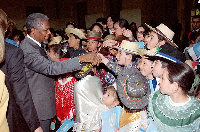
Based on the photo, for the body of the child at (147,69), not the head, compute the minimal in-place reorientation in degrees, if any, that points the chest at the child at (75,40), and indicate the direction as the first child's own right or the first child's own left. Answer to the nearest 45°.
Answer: approximately 90° to the first child's own right

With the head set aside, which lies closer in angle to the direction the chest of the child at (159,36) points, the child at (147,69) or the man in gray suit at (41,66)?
the man in gray suit

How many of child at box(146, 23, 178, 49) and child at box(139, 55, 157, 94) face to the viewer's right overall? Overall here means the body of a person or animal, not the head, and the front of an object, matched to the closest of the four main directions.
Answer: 0

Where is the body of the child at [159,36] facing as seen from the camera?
to the viewer's left

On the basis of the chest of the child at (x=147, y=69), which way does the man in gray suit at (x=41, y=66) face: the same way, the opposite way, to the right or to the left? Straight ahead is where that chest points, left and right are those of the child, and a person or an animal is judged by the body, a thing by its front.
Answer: the opposite way

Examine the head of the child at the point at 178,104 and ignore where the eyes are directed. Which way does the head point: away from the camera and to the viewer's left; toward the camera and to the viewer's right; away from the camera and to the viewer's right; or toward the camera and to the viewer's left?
away from the camera and to the viewer's left

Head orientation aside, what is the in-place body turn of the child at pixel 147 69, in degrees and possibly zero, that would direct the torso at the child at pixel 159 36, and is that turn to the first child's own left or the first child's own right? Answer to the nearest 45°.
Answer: approximately 135° to the first child's own right

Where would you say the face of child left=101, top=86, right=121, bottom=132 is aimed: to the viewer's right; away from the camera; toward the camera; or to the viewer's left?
to the viewer's left

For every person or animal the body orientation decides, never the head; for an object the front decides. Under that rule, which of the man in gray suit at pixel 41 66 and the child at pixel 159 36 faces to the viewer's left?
the child

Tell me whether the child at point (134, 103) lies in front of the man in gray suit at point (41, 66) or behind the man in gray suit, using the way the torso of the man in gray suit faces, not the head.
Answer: in front

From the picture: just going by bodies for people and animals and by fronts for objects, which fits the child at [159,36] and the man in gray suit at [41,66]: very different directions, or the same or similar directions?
very different directions

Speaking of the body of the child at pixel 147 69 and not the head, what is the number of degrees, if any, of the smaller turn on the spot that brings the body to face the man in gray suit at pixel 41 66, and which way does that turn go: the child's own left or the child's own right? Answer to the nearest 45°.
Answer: approximately 45° to the child's own right

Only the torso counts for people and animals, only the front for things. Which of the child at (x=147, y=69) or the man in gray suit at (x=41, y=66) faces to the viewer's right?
the man in gray suit

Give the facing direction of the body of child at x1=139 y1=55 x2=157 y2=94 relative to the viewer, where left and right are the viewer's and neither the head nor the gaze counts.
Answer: facing the viewer and to the left of the viewer

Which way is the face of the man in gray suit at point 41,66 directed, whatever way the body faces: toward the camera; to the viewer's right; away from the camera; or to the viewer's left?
to the viewer's right

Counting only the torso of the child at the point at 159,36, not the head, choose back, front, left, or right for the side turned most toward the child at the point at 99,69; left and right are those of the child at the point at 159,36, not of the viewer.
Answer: front

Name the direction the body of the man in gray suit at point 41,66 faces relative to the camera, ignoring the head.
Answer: to the viewer's right
